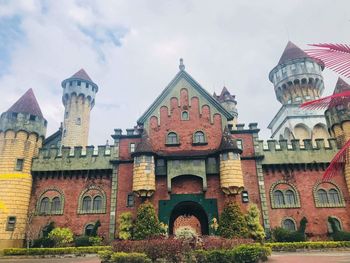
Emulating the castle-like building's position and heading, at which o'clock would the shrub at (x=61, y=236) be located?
The shrub is roughly at 3 o'clock from the castle-like building.

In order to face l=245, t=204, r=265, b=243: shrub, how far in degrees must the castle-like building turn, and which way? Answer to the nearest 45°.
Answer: approximately 90° to its left

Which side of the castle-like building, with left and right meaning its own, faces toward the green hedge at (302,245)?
left

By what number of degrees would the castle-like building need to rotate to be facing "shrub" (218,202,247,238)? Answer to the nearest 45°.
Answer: approximately 45° to its left

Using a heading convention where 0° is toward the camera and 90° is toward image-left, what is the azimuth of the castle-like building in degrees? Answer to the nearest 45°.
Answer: approximately 0°
